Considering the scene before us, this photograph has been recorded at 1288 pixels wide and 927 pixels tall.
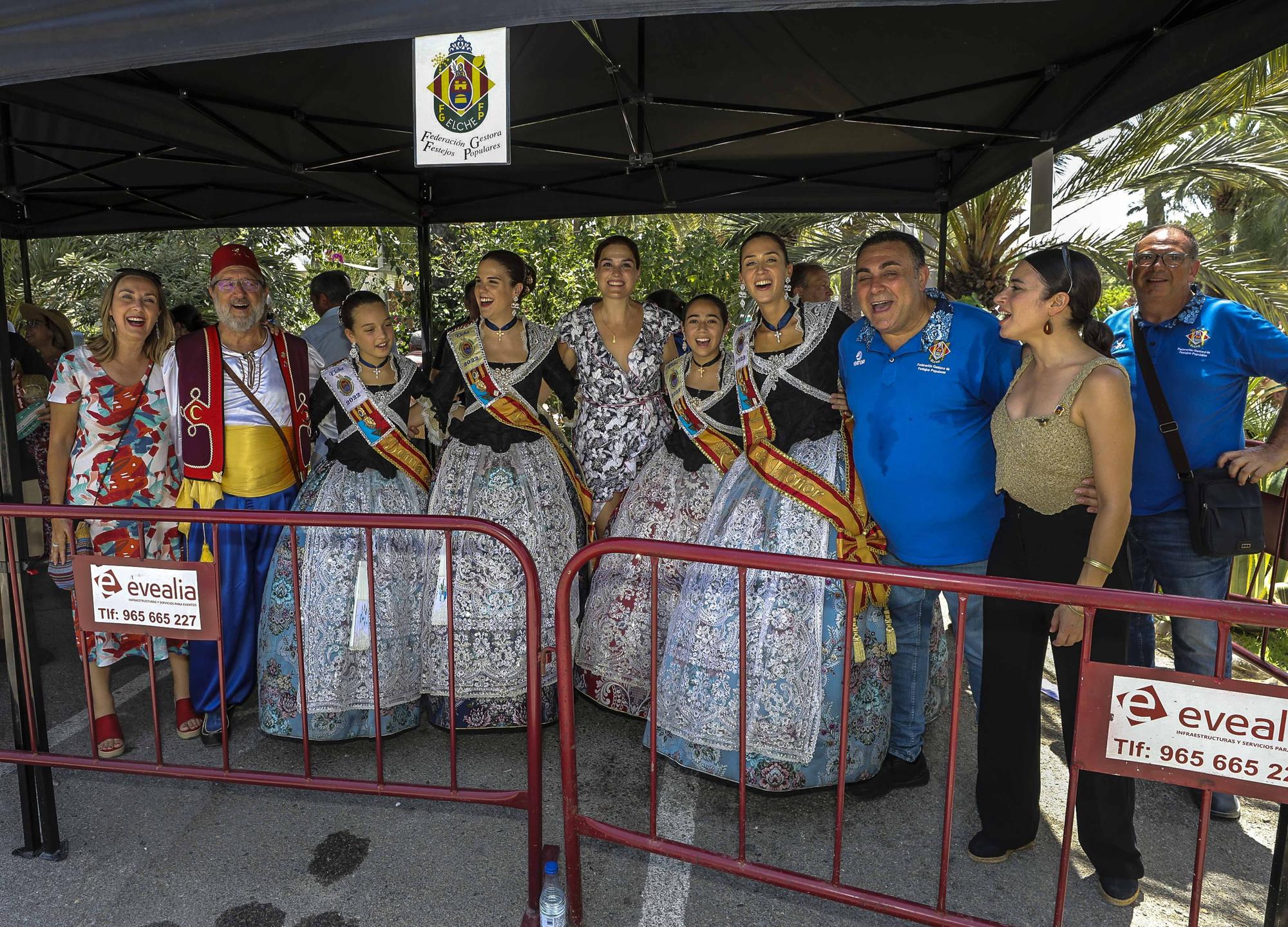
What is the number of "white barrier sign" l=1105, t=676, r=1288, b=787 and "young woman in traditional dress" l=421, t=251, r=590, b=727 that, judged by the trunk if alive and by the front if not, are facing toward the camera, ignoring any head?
2

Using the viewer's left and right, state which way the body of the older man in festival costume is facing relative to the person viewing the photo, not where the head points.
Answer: facing the viewer

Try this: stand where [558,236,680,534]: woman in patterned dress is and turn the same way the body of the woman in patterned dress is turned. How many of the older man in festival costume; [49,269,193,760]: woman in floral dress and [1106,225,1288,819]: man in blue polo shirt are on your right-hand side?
2

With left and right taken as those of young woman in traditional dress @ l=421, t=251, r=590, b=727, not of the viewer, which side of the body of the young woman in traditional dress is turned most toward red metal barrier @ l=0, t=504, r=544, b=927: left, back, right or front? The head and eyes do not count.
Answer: front

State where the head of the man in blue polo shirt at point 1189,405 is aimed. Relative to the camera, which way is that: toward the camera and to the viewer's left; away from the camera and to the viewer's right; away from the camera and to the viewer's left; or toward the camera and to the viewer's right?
toward the camera and to the viewer's left

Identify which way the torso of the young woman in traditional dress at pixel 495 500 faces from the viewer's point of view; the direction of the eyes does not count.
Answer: toward the camera

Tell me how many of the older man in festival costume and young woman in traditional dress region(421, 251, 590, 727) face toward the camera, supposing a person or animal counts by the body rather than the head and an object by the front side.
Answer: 2

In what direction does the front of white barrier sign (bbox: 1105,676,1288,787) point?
toward the camera

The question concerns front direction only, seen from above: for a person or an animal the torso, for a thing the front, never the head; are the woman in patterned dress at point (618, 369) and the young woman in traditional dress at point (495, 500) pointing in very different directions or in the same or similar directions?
same or similar directions

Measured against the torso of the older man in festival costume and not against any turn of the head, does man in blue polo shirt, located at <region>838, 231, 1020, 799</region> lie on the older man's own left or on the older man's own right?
on the older man's own left

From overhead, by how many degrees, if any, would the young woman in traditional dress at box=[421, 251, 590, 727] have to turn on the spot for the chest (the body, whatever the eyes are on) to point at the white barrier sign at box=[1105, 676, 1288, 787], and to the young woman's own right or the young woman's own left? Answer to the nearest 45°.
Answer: approximately 45° to the young woman's own left

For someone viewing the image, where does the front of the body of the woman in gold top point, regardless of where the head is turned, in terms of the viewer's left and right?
facing the viewer and to the left of the viewer
